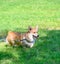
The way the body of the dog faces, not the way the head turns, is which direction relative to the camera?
to the viewer's right
